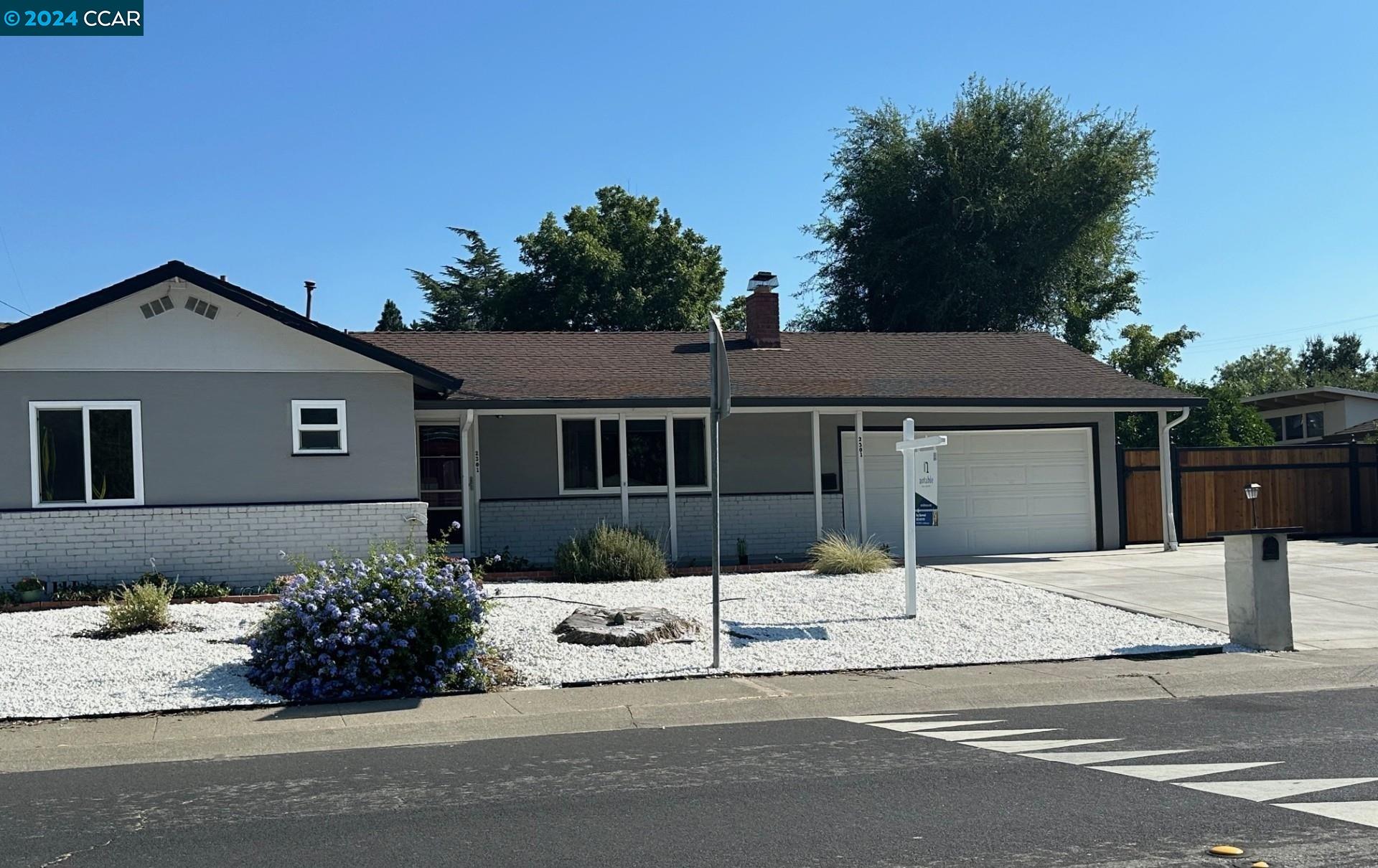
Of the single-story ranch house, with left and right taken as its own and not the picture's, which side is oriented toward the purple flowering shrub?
front

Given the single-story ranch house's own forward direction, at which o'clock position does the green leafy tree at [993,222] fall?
The green leafy tree is roughly at 7 o'clock from the single-story ranch house.

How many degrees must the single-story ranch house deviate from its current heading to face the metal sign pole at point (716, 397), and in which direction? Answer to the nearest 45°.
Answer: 0° — it already faces it

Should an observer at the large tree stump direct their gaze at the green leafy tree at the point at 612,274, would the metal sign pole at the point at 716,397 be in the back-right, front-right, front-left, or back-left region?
back-right

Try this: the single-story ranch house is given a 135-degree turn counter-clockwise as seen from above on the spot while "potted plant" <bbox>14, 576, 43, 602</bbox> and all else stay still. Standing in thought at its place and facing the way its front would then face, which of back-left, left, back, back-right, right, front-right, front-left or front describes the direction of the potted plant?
back

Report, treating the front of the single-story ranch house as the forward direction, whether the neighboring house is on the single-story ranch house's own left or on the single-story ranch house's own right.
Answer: on the single-story ranch house's own left

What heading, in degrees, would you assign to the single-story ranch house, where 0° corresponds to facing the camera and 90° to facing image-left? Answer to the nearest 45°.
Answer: approximately 0°

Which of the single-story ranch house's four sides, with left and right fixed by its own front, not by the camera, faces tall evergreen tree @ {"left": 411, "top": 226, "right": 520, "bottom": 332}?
back

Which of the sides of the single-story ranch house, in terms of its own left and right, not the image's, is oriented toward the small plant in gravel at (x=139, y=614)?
front

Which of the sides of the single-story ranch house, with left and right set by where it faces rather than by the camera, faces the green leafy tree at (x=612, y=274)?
back

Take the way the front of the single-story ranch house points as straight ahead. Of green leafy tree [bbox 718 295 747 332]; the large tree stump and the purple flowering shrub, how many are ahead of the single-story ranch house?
2

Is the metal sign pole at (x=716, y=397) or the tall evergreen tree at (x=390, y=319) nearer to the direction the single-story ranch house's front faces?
the metal sign pole
